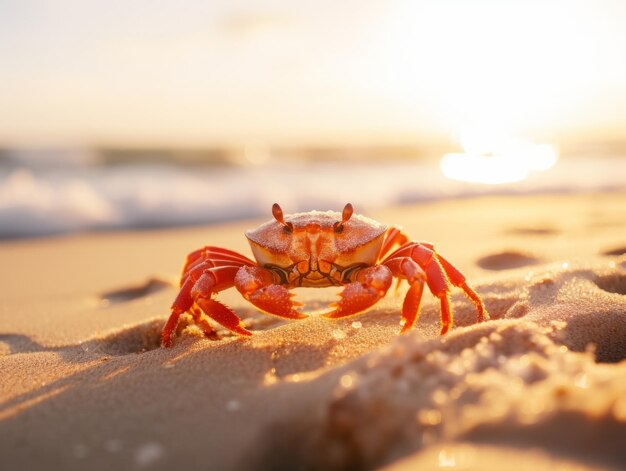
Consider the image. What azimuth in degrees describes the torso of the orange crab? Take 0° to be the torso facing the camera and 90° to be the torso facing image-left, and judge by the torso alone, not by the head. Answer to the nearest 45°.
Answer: approximately 0°
